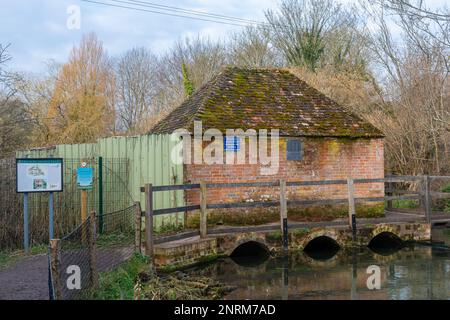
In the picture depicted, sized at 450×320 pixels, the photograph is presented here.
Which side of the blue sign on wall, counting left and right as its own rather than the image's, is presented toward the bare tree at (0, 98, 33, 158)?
right

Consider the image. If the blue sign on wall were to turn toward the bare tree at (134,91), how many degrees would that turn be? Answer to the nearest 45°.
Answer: approximately 180°

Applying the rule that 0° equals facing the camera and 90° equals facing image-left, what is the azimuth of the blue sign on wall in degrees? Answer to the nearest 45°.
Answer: approximately 0°

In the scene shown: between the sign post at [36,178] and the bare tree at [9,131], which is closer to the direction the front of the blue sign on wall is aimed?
the sign post

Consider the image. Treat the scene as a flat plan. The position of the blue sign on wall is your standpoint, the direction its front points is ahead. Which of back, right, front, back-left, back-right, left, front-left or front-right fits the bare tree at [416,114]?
back-left

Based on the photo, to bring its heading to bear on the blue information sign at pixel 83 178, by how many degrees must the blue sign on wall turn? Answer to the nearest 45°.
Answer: approximately 45° to its right

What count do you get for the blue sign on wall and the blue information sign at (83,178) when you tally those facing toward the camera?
2

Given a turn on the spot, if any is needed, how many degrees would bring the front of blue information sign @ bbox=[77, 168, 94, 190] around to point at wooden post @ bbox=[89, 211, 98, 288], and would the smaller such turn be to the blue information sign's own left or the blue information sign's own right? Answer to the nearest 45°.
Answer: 0° — it already faces it

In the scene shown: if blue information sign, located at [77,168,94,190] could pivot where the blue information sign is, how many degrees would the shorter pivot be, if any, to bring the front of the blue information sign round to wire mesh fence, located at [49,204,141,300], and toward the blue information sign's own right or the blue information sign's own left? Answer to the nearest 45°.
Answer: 0° — it already faces it

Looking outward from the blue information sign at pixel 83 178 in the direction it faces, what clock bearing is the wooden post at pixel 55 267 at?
The wooden post is roughly at 12 o'clock from the blue information sign.
